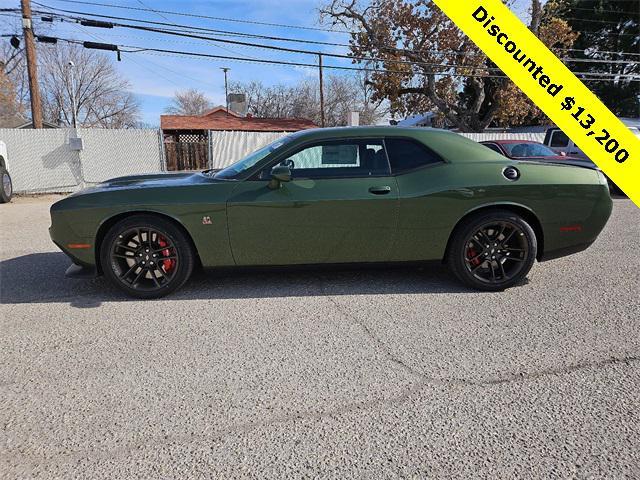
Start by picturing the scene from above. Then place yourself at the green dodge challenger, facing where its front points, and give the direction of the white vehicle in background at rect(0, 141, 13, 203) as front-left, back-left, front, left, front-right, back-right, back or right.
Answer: front-right

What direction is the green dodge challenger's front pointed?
to the viewer's left

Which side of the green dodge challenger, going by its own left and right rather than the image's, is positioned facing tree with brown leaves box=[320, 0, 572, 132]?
right

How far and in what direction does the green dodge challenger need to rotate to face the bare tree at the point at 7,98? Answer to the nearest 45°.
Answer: approximately 45° to its right

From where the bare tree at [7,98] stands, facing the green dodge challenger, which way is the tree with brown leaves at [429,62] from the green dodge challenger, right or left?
left

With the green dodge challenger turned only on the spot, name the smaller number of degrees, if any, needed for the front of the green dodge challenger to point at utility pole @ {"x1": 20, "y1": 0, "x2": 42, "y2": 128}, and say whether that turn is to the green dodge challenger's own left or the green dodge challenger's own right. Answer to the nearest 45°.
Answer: approximately 45° to the green dodge challenger's own right
